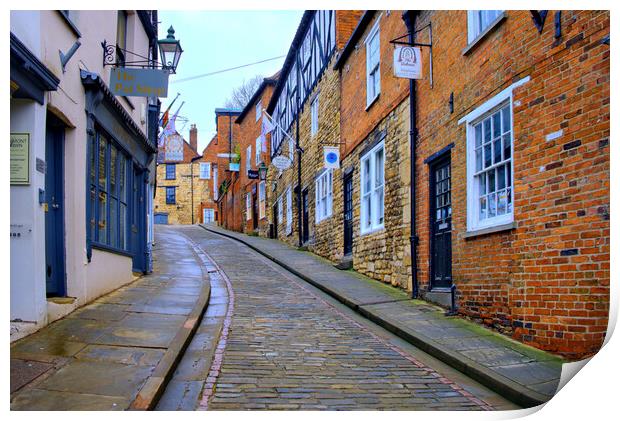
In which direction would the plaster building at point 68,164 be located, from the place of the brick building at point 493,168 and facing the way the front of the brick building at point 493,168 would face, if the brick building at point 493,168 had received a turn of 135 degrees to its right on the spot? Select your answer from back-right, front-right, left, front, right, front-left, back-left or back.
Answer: left

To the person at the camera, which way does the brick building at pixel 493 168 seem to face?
facing the viewer and to the left of the viewer

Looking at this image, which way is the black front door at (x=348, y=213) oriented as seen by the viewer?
to the viewer's left

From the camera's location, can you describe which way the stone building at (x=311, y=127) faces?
facing to the left of the viewer

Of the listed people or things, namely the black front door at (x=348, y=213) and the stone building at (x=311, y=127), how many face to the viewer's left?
2

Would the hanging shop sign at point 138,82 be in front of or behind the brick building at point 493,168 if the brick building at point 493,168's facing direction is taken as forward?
in front

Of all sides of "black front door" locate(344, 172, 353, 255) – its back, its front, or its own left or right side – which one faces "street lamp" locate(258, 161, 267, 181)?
right

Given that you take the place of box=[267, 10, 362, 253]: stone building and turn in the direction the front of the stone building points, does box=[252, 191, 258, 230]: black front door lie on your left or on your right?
on your right
